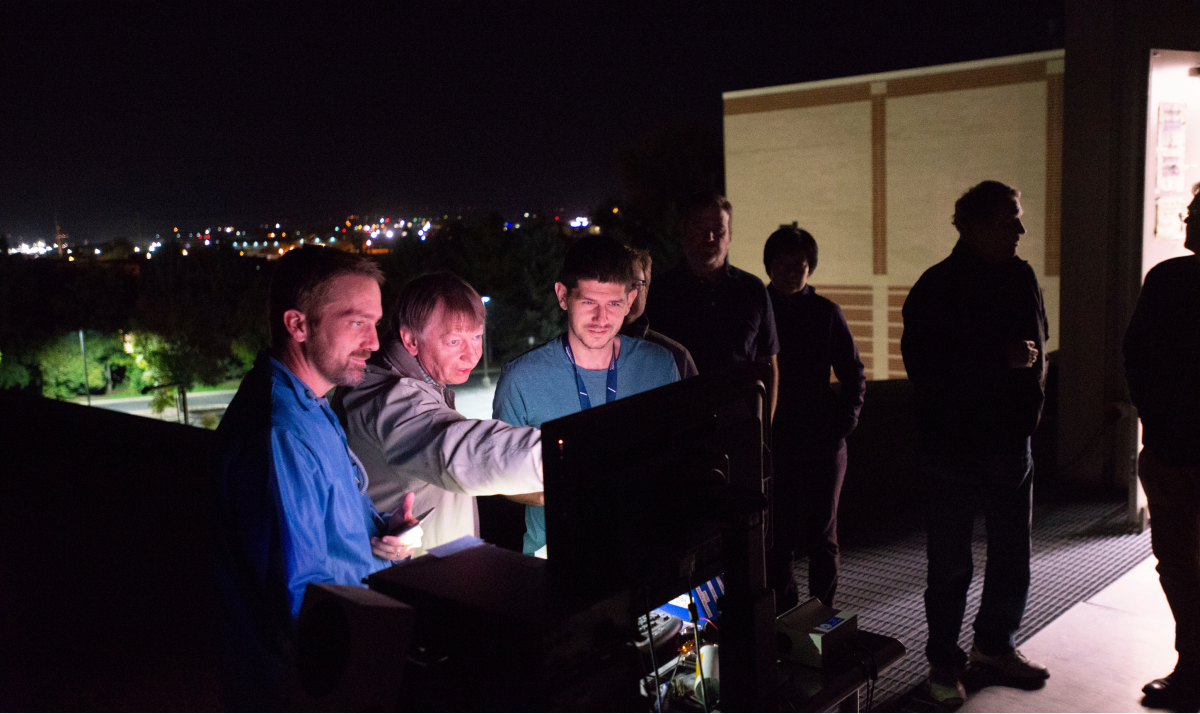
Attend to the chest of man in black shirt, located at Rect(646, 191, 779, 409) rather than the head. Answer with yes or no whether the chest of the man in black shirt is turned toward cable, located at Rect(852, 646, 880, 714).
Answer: yes

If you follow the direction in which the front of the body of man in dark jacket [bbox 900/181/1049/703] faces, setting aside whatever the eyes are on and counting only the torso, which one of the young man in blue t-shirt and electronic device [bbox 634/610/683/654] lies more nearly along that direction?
the electronic device

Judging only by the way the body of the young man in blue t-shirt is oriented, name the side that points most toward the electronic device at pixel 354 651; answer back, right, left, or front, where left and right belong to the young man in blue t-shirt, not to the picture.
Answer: front

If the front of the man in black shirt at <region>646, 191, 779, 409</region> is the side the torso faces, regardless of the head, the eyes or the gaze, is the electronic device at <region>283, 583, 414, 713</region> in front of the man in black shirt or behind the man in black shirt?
in front

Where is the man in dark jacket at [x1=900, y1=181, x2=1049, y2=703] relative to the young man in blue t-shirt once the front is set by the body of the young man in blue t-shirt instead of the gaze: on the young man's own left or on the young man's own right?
on the young man's own left

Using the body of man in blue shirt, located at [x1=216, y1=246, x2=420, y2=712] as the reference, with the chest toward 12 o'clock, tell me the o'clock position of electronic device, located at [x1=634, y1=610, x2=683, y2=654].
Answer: The electronic device is roughly at 1 o'clock from the man in blue shirt.

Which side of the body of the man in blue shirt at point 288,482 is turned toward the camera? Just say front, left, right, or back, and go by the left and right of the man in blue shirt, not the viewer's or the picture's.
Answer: right

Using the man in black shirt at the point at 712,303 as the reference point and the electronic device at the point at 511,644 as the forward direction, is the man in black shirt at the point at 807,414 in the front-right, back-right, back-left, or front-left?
back-left

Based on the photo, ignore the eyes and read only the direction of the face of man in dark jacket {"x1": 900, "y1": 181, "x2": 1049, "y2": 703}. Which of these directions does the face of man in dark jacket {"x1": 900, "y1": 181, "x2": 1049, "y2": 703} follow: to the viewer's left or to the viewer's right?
to the viewer's right

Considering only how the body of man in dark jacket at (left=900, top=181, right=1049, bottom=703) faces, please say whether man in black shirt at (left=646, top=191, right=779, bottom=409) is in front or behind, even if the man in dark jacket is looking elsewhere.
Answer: behind

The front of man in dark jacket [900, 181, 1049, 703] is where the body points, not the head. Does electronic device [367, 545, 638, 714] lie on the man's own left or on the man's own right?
on the man's own right

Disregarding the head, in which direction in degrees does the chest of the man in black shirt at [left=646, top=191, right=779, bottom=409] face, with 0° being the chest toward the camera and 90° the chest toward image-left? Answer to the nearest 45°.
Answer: approximately 0°

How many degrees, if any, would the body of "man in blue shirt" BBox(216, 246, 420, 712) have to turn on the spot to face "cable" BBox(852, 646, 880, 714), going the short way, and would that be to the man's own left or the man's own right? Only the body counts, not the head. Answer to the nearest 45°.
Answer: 0° — they already face it

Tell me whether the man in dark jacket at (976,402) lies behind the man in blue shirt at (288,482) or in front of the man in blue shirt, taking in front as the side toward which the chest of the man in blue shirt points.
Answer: in front
